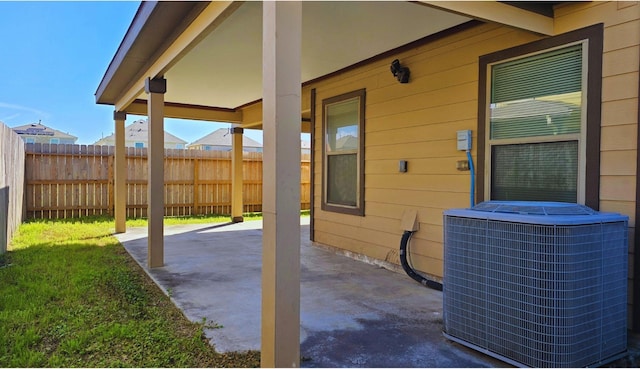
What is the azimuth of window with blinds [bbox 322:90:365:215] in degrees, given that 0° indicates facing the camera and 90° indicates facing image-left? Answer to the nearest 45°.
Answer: approximately 45°

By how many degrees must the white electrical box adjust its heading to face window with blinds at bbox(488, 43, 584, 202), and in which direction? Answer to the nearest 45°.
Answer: approximately 90° to its left

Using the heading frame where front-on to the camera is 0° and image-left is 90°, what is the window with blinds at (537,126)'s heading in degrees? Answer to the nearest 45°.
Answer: approximately 45°

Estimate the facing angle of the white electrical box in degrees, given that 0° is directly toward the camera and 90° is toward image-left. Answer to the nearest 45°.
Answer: approximately 45°

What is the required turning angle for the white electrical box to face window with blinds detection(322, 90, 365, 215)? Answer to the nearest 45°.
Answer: approximately 90° to its right

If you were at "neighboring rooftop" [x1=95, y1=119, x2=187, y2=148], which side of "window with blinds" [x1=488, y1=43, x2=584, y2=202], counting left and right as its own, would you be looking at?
right

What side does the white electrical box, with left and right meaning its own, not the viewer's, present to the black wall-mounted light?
right

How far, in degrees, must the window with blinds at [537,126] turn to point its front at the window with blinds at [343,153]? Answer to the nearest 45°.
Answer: approximately 90° to its right

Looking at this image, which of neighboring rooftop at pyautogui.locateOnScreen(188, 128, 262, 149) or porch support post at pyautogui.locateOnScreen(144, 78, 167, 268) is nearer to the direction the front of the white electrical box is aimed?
the porch support post
